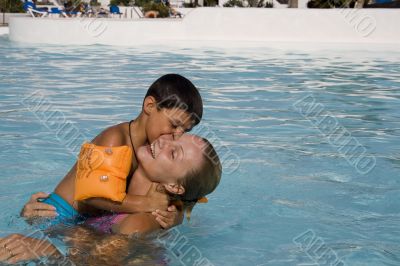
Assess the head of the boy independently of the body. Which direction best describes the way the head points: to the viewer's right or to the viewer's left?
to the viewer's right

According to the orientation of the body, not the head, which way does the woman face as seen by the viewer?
to the viewer's left

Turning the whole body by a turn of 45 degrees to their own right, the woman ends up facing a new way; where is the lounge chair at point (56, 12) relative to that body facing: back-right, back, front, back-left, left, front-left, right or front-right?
front-right

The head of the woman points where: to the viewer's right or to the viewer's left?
to the viewer's left
